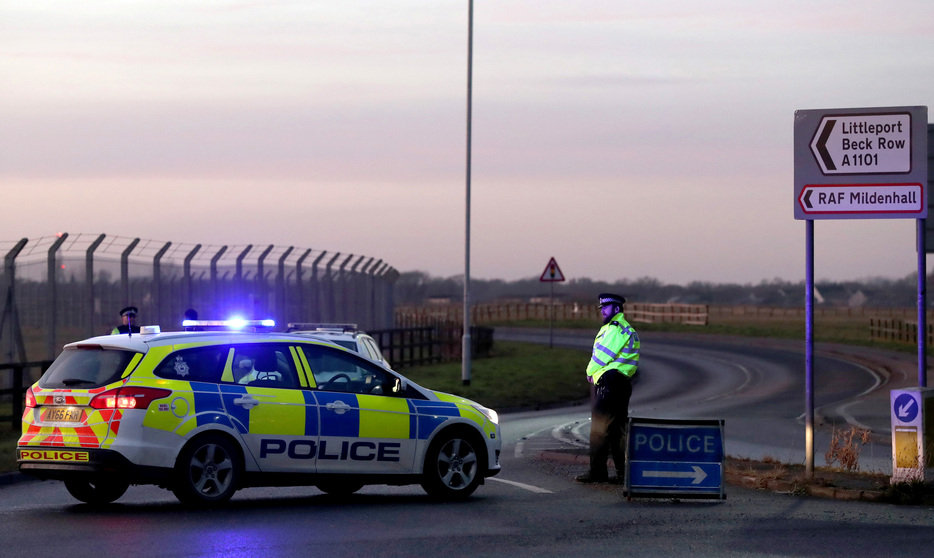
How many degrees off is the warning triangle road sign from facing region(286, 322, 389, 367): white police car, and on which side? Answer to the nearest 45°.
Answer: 0° — it already faces it

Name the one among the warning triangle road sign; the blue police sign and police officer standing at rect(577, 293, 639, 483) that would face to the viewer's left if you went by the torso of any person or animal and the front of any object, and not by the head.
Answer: the police officer standing

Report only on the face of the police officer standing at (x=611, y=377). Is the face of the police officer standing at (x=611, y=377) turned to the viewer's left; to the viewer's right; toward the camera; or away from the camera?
to the viewer's left

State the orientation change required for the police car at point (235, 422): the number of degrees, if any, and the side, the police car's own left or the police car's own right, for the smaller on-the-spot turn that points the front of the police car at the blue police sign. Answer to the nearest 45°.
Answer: approximately 45° to the police car's own right

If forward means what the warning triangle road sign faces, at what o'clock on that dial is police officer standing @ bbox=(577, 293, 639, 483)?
The police officer standing is roughly at 12 o'clock from the warning triangle road sign.

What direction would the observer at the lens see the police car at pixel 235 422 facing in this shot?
facing away from the viewer and to the right of the viewer

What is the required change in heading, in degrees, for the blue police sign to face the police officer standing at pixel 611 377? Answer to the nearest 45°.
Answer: approximately 135° to its right

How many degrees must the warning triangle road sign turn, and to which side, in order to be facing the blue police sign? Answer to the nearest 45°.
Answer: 0° — it already faces it

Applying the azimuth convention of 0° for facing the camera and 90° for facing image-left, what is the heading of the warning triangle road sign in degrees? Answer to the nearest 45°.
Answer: approximately 0°

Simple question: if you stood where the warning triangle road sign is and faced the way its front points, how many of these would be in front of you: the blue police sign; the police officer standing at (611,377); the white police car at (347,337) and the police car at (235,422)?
4

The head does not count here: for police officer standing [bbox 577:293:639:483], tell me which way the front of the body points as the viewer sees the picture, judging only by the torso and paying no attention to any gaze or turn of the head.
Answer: to the viewer's left
